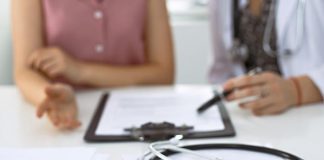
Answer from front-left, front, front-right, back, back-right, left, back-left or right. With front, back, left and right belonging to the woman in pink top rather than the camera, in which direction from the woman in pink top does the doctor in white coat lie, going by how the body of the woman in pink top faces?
left

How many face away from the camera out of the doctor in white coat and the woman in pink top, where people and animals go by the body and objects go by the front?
0

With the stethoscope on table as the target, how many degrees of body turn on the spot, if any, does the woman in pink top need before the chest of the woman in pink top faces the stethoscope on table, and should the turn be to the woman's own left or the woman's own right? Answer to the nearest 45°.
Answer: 0° — they already face it

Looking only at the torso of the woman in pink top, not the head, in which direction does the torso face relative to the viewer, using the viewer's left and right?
facing the viewer

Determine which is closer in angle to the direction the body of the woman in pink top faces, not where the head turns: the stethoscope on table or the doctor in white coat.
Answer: the stethoscope on table

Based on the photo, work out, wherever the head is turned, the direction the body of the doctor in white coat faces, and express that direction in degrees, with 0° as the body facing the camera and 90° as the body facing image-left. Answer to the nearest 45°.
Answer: approximately 45°

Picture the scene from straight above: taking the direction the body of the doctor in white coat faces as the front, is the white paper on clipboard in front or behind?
in front

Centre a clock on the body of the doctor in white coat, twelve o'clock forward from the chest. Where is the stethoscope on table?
The stethoscope on table is roughly at 11 o'clock from the doctor in white coat.

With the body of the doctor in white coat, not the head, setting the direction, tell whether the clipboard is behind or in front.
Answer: in front
